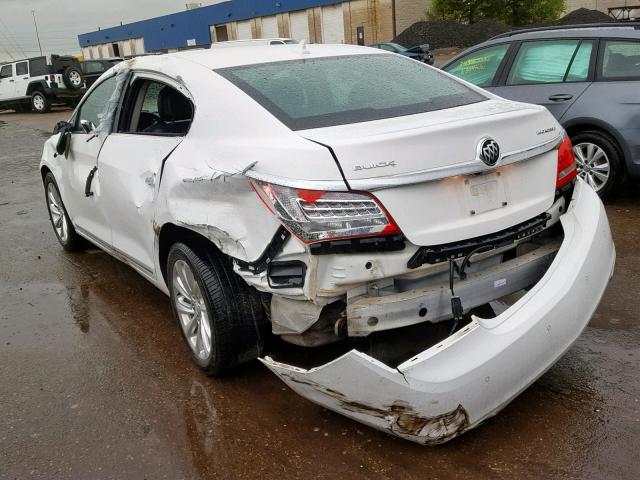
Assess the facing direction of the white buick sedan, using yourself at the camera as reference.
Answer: facing away from the viewer and to the left of the viewer

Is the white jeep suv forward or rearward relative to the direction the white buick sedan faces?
forward

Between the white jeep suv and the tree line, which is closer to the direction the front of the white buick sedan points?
the white jeep suv

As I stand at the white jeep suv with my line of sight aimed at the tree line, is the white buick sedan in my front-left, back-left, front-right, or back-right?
back-right

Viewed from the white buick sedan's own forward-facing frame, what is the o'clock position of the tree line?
The tree line is roughly at 2 o'clock from the white buick sedan.
